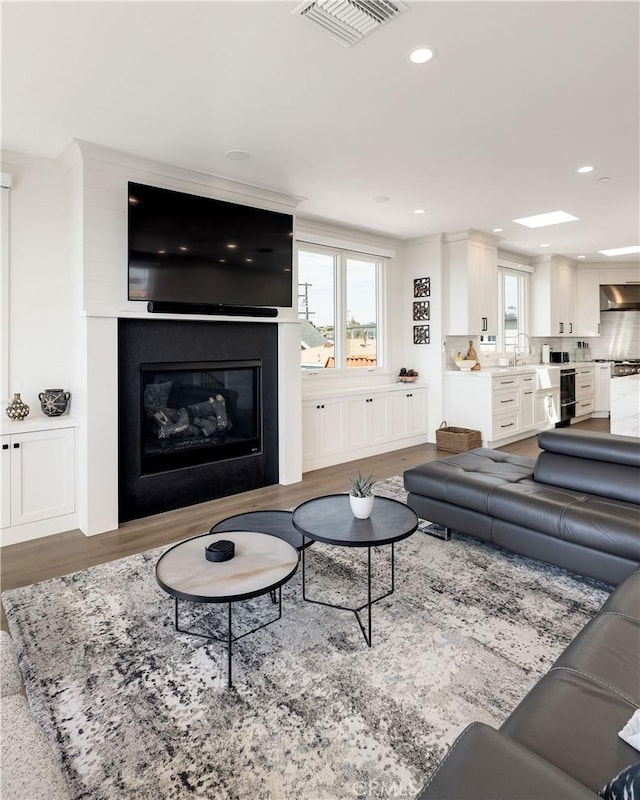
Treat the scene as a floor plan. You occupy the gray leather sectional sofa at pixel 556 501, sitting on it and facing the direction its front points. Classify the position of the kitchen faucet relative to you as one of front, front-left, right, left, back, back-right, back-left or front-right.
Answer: back-right

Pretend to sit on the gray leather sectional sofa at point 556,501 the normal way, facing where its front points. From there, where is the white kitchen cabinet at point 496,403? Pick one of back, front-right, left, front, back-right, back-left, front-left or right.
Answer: back-right

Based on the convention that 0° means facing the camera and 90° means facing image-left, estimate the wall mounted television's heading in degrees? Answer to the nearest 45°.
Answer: approximately 315°

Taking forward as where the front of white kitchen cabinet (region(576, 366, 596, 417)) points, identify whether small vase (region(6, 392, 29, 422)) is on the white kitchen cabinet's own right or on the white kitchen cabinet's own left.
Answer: on the white kitchen cabinet's own right

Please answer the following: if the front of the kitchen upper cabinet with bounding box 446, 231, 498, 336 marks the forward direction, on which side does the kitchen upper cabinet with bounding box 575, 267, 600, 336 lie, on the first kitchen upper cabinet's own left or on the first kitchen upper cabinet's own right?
on the first kitchen upper cabinet's own left

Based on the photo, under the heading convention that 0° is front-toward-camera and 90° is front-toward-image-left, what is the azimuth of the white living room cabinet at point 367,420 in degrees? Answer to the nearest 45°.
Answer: approximately 315°

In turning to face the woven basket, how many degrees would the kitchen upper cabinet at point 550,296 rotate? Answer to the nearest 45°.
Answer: approximately 45° to its right
